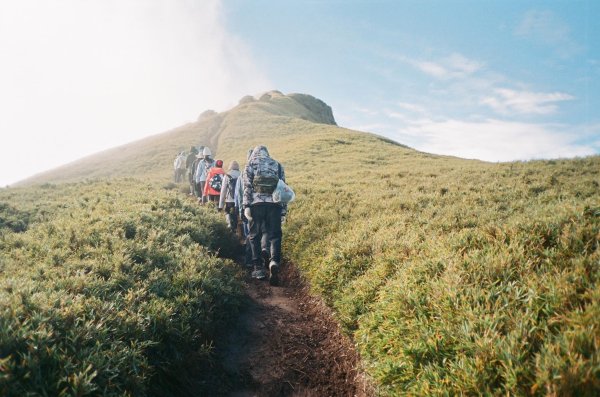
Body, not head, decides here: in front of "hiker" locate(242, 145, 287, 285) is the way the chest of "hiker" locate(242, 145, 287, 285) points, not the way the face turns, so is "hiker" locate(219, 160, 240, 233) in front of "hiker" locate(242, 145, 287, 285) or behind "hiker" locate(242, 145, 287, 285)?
in front

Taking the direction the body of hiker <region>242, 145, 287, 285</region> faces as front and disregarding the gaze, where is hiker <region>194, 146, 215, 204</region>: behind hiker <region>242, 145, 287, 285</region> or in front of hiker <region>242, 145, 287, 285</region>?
in front

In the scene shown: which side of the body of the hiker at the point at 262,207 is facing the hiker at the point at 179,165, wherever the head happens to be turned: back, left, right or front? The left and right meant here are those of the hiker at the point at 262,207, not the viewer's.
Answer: front

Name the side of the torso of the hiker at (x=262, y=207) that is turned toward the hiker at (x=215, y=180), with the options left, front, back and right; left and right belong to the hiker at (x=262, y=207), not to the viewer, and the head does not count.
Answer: front

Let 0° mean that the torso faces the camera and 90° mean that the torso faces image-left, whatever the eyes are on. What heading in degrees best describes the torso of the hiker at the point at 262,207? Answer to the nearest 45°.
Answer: approximately 180°
